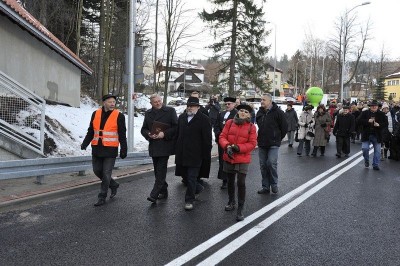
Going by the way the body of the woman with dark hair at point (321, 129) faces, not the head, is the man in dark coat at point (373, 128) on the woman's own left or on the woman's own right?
on the woman's own left

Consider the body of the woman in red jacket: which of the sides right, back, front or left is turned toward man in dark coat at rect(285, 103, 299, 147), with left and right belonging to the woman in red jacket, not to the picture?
back

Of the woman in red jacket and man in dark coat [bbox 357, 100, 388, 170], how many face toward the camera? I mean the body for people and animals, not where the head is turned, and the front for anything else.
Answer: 2

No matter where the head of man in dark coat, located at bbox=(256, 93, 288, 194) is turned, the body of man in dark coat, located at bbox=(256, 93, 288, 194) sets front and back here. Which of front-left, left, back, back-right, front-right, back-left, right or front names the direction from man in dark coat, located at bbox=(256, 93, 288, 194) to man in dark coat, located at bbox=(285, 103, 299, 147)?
back-right

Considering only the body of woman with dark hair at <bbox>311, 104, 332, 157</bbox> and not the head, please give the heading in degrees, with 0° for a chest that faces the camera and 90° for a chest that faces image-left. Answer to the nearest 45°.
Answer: approximately 45°

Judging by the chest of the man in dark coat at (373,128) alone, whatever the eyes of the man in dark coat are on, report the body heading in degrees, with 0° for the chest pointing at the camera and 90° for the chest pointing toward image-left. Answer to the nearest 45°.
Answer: approximately 0°

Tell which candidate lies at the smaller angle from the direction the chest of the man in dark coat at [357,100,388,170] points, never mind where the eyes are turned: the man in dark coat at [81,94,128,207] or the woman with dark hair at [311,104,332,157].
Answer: the man in dark coat

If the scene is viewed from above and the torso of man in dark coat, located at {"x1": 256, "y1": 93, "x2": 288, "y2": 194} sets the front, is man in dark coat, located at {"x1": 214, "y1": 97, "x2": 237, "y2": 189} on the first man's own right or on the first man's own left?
on the first man's own right
